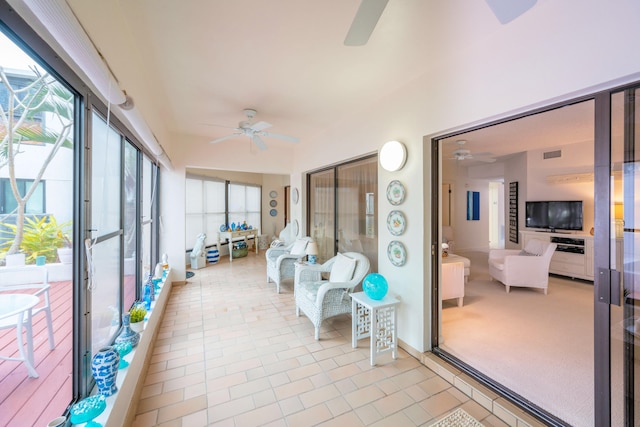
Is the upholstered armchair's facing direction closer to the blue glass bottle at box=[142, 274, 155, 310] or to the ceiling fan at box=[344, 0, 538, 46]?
the blue glass bottle

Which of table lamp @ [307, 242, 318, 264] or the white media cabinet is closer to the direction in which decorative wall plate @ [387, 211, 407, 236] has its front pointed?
the table lamp

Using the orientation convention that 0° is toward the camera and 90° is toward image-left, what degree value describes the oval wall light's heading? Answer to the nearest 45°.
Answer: approximately 45°

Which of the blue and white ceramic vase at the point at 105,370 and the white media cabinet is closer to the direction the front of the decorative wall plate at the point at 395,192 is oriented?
the blue and white ceramic vase

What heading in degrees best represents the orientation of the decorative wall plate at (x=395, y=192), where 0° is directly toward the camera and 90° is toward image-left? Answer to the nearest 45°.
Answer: approximately 45°

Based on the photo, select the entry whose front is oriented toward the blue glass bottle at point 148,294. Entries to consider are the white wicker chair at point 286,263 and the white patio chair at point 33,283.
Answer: the white wicker chair

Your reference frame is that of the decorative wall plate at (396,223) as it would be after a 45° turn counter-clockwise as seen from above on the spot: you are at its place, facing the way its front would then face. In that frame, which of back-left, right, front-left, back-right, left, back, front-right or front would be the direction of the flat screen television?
back-left

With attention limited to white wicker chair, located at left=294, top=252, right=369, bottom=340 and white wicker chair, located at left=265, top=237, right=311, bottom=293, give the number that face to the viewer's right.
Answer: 0
